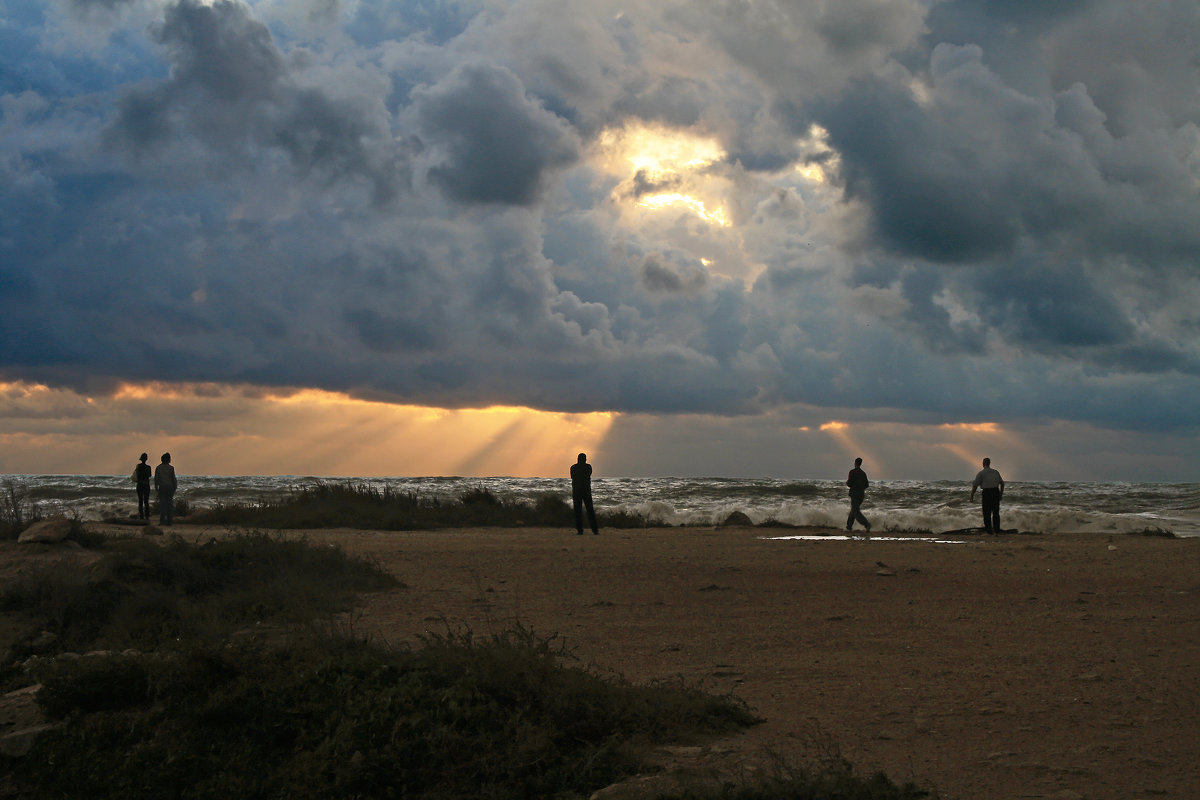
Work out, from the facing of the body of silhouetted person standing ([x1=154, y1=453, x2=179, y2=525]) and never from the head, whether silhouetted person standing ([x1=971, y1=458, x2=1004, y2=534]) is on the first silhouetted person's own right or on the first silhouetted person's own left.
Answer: on the first silhouetted person's own right

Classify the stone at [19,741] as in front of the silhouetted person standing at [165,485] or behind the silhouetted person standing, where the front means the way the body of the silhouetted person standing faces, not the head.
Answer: behind

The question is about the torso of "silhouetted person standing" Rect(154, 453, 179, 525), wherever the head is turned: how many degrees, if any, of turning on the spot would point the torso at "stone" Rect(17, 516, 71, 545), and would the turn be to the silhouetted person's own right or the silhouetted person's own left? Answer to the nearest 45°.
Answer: approximately 180°

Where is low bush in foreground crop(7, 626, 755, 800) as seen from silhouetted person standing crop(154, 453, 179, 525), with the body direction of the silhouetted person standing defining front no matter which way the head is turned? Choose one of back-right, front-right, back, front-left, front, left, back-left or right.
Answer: back

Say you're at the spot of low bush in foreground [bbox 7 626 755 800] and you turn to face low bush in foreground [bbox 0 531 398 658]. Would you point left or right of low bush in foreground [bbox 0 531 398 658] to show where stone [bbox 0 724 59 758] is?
left

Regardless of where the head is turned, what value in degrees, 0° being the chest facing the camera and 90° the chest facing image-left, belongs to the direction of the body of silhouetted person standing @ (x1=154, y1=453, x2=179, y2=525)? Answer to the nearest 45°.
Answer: approximately 180°

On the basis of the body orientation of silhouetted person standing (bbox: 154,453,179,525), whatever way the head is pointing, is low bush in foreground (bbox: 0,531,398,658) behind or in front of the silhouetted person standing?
behind

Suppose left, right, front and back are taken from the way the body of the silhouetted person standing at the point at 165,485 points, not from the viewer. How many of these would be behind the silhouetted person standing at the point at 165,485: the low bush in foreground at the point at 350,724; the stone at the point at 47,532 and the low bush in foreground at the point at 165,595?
3

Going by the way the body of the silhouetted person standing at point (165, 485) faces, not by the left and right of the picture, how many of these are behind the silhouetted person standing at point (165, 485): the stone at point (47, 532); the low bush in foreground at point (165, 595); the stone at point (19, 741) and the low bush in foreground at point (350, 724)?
4
